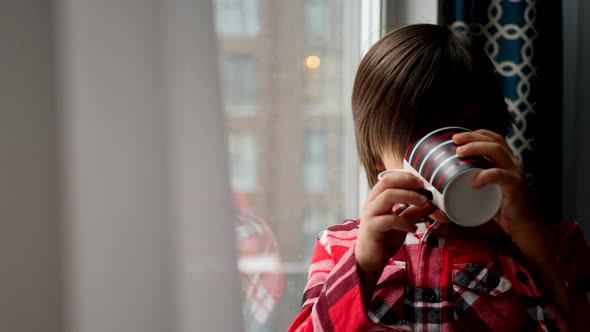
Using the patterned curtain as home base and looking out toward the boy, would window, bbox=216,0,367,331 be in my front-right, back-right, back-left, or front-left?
front-right

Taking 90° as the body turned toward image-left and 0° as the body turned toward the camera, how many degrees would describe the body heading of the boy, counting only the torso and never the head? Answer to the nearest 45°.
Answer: approximately 0°
